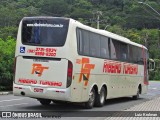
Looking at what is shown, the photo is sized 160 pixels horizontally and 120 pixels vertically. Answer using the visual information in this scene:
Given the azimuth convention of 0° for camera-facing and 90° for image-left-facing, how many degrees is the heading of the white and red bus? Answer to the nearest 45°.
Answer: approximately 225°
